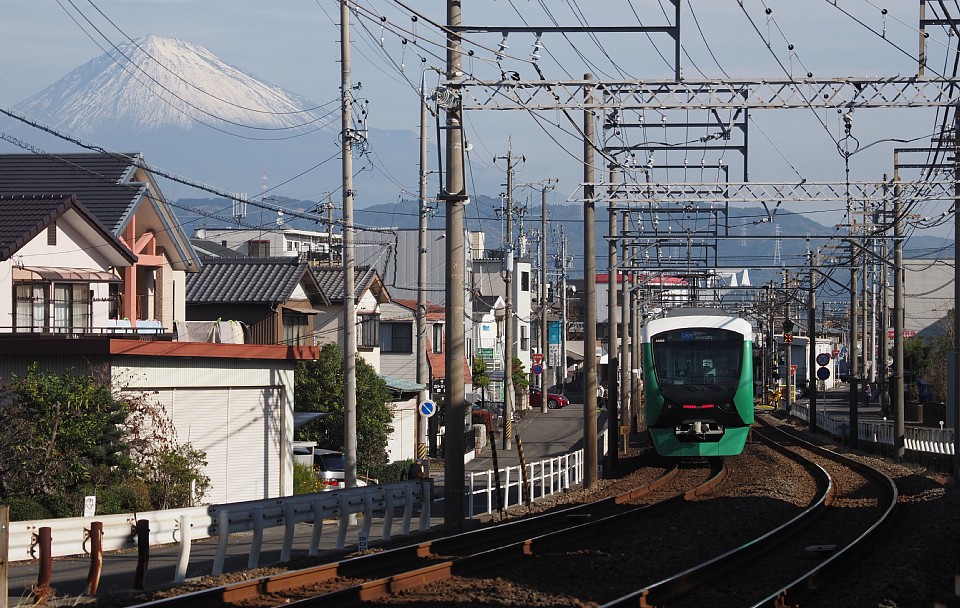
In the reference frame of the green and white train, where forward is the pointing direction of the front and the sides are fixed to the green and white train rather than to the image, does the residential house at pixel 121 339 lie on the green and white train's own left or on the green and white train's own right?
on the green and white train's own right

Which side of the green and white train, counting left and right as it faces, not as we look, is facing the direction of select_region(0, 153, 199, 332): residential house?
right

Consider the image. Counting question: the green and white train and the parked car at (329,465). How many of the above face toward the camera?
1

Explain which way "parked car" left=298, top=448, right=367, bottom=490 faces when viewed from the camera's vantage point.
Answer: facing away from the viewer and to the left of the viewer

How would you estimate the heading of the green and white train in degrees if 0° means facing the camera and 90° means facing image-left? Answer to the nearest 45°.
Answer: approximately 0°

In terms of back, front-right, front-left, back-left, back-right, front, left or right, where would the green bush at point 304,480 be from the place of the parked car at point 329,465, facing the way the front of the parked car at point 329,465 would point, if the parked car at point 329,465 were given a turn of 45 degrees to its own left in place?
left

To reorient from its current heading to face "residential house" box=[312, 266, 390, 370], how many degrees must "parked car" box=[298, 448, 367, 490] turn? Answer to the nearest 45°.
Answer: approximately 45° to its right
